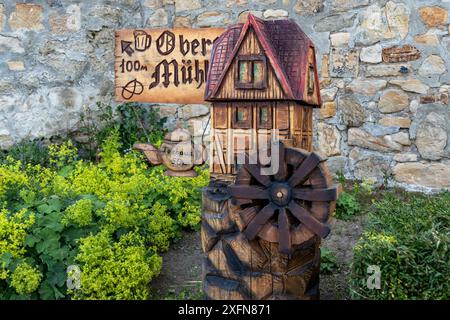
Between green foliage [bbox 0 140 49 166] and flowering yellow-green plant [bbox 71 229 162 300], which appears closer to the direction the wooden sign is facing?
the flowering yellow-green plant

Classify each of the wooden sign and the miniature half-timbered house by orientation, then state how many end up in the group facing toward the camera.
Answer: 2

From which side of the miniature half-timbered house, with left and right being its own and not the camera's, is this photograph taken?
front

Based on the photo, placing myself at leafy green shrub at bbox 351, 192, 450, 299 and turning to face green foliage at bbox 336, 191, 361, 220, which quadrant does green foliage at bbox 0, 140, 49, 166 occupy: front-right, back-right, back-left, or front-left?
front-left

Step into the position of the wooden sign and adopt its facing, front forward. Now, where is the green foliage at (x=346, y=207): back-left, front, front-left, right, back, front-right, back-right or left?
front-left

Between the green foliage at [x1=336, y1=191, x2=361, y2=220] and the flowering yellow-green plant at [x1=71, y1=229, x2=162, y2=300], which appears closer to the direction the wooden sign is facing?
the flowering yellow-green plant

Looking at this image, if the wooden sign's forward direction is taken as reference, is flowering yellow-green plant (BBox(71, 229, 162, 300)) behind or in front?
in front

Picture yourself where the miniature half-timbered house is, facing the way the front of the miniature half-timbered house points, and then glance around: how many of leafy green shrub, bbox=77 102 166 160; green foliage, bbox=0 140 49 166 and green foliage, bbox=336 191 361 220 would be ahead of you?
0

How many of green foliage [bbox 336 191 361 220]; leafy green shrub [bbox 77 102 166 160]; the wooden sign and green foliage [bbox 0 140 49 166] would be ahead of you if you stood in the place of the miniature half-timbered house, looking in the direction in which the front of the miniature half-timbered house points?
0

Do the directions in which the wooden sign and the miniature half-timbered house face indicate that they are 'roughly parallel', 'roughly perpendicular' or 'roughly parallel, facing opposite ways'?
roughly parallel

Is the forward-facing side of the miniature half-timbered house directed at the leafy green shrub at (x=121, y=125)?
no
